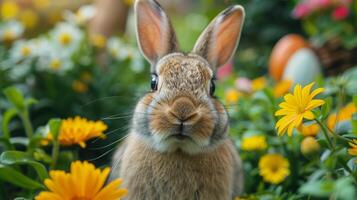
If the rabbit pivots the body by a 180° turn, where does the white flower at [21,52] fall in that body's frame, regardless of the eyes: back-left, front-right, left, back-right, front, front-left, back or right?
front-left

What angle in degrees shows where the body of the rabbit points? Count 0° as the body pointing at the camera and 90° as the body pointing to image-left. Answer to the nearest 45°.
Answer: approximately 0°

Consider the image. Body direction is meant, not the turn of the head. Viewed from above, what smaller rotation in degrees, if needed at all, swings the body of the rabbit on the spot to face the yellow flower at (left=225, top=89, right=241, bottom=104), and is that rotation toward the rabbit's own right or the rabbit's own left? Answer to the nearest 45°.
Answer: approximately 180°

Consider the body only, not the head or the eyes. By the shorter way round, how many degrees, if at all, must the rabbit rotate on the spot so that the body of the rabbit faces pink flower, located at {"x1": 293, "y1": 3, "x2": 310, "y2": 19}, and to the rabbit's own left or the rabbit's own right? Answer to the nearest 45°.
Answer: approximately 135° to the rabbit's own left

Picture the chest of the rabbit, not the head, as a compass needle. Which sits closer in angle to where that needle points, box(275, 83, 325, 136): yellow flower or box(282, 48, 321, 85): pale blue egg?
the yellow flower

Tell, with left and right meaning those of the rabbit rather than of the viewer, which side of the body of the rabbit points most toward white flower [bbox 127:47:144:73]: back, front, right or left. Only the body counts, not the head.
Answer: back

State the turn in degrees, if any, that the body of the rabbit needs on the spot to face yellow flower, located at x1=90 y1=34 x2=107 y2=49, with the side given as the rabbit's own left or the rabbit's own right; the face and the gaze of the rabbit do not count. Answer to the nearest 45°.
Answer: approximately 180°
